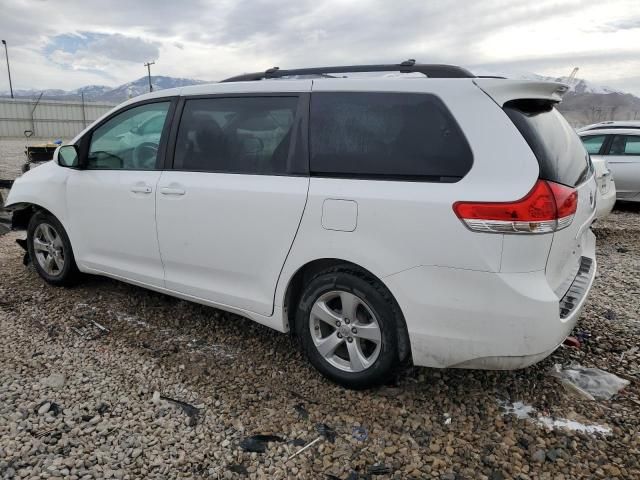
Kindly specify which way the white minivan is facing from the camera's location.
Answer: facing away from the viewer and to the left of the viewer

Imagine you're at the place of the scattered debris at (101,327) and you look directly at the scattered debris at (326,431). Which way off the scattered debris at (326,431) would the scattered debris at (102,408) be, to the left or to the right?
right
